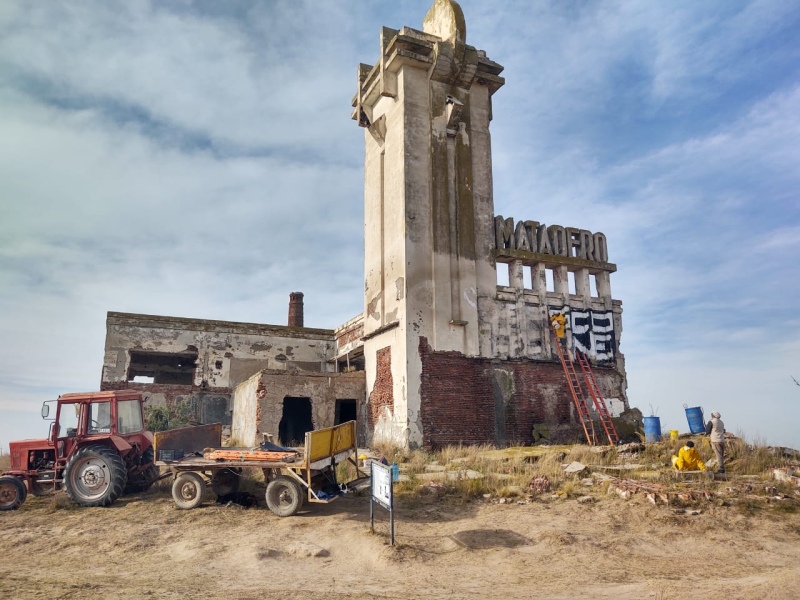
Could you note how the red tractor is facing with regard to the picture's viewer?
facing away from the viewer and to the left of the viewer

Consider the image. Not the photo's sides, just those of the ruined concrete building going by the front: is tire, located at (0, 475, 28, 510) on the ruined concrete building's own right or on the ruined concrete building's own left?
on the ruined concrete building's own right

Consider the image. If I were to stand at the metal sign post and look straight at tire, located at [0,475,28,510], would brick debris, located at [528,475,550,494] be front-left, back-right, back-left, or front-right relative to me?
back-right

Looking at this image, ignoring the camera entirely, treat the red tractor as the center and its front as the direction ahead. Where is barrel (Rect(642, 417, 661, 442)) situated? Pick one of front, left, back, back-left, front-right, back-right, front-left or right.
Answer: back-right

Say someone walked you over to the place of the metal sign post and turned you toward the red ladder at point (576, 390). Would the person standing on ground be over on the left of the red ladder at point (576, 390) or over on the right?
right

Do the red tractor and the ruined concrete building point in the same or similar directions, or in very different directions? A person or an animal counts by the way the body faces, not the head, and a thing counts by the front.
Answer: very different directions

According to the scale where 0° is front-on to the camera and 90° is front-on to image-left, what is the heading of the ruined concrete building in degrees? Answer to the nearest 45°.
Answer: approximately 315°

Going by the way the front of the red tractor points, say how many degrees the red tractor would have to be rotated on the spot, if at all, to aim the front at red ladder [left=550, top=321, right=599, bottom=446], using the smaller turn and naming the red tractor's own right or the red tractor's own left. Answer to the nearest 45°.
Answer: approximately 135° to the red tractor's own right
